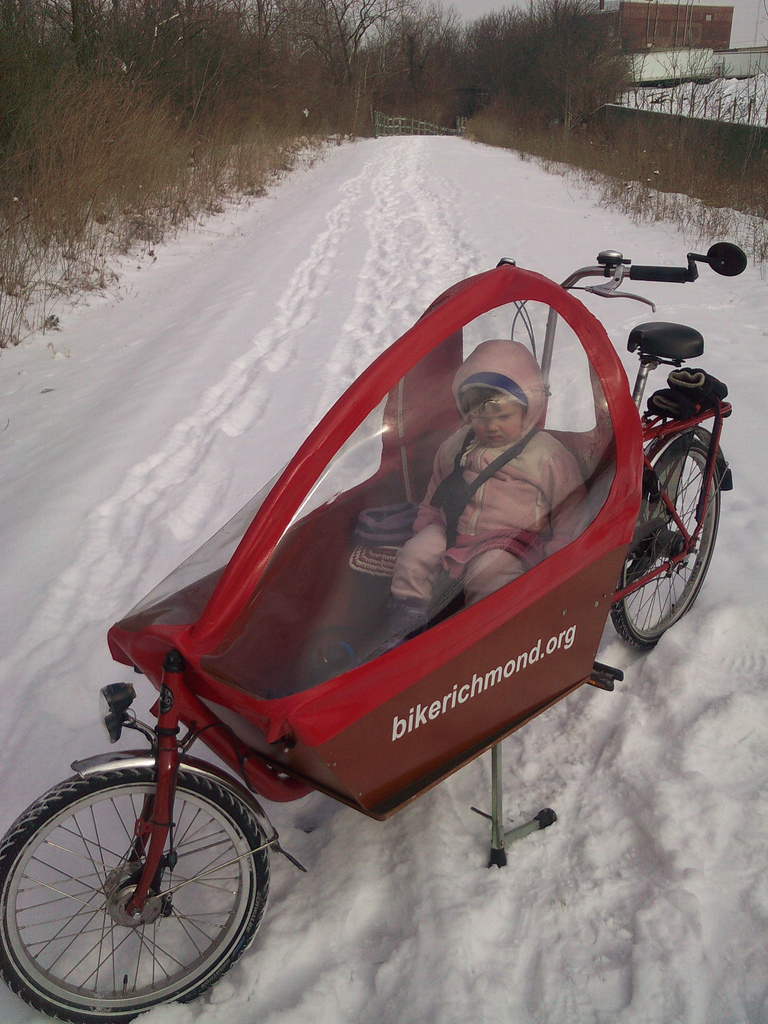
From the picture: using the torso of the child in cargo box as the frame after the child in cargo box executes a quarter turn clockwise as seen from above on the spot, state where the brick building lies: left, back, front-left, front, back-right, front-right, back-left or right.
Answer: front-right

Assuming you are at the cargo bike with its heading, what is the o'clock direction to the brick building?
The brick building is roughly at 5 o'clock from the cargo bike.

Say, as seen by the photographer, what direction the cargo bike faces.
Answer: facing the viewer and to the left of the viewer

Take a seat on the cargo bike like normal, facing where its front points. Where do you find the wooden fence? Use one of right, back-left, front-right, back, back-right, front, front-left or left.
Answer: back-right

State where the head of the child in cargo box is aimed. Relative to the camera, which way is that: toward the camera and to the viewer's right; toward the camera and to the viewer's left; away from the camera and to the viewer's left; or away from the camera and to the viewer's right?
toward the camera and to the viewer's left

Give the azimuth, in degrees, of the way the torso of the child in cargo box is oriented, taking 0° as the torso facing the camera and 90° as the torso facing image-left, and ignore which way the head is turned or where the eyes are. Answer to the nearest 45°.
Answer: approximately 45°
